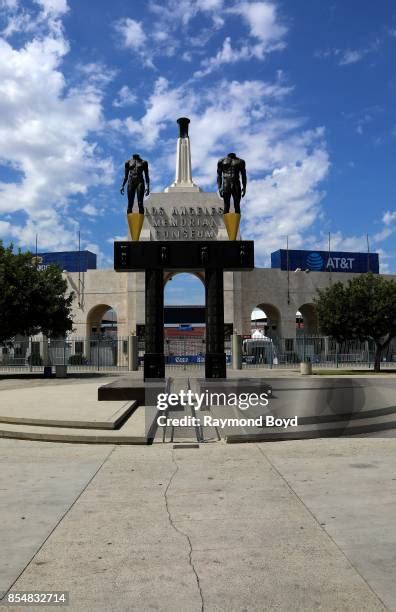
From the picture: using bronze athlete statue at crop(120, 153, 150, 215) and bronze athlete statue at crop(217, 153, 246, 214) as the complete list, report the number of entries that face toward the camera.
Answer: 2

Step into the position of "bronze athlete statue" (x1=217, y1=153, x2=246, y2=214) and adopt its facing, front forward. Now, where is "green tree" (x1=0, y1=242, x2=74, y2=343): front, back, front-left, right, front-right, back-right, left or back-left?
back-right

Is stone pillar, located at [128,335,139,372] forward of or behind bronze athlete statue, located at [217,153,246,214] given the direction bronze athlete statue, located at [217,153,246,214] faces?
behind

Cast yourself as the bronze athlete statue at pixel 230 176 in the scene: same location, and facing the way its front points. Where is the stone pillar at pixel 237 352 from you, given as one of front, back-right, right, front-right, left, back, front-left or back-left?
back

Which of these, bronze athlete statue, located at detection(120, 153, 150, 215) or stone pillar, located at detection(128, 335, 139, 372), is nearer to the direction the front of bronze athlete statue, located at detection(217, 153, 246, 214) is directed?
the bronze athlete statue

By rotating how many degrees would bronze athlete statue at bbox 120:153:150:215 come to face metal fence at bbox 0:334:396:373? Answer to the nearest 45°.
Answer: approximately 180°

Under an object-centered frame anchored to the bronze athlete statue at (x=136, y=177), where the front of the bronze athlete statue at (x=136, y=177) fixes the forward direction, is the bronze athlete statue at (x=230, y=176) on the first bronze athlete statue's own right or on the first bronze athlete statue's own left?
on the first bronze athlete statue's own left

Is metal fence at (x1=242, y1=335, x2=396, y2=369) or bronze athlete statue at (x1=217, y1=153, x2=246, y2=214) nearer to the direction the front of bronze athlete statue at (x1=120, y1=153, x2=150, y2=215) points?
the bronze athlete statue

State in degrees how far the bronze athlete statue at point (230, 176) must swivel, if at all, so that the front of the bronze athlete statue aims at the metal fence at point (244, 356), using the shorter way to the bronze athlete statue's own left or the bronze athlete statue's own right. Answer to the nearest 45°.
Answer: approximately 180°

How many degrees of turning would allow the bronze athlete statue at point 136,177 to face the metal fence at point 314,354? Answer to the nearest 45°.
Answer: approximately 135° to its left
